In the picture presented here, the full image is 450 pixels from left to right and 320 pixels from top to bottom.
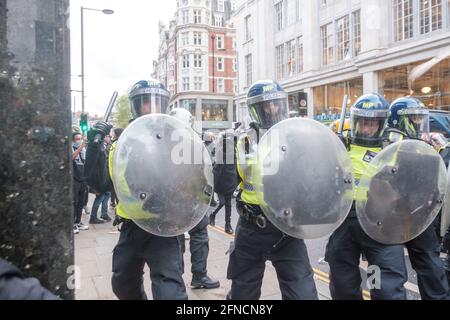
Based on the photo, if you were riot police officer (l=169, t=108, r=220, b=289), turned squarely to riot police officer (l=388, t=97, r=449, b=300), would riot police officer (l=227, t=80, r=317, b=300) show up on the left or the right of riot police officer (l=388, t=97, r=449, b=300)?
right

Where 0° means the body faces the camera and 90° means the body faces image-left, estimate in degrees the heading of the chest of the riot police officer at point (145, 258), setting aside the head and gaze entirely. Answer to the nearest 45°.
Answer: approximately 0°

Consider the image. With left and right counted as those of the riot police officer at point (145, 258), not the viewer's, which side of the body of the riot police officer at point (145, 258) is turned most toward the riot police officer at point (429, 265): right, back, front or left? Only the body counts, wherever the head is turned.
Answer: left

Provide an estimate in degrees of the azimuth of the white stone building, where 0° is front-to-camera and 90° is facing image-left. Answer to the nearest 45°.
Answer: approximately 45°

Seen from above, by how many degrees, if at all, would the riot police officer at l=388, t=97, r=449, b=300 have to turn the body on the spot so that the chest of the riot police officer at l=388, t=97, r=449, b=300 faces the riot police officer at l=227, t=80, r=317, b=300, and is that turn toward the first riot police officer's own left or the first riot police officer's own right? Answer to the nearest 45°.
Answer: approximately 90° to the first riot police officer's own right

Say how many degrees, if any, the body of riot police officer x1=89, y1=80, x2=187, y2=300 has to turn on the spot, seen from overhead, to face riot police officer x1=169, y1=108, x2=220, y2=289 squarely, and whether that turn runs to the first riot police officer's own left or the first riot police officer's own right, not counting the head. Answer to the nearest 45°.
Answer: approximately 180°

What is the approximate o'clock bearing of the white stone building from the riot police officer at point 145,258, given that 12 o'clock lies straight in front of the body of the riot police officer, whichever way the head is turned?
The white stone building is roughly at 7 o'clock from the riot police officer.

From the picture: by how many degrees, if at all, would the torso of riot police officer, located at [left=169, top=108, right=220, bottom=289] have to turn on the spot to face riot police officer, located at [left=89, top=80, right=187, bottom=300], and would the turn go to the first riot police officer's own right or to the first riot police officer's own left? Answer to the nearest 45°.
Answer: approximately 90° to the first riot police officer's own right
